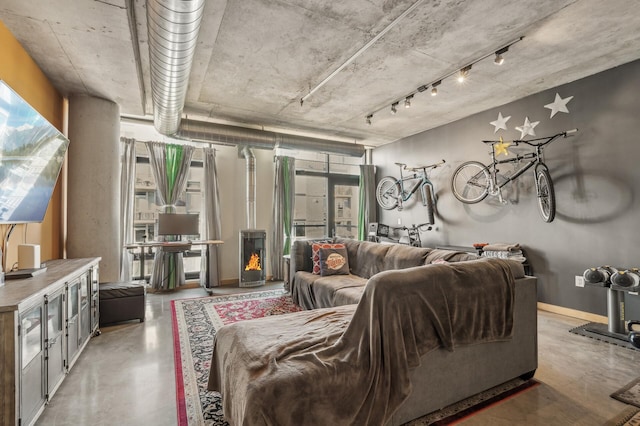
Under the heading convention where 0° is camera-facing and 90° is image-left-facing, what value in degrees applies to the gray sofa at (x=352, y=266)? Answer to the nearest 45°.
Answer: approximately 45°

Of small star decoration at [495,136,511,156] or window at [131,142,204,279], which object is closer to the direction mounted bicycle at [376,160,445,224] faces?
the small star decoration

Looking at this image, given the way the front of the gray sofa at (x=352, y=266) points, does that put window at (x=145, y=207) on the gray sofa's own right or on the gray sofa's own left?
on the gray sofa's own right

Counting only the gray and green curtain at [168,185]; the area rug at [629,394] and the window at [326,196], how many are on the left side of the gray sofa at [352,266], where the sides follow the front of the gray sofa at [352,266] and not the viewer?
1

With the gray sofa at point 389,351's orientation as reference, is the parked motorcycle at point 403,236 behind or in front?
behind

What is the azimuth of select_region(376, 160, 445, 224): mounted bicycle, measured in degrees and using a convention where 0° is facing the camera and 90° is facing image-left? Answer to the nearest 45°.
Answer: approximately 315°

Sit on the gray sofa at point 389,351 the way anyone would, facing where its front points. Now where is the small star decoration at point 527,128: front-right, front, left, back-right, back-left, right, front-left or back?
back

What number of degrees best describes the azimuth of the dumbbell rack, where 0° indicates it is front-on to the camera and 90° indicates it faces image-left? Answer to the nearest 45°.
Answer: approximately 45°

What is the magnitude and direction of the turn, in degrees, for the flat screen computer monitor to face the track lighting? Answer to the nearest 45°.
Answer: approximately 45° to its left

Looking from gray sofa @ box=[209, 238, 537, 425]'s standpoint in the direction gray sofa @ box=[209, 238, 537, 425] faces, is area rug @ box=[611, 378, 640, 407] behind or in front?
behind

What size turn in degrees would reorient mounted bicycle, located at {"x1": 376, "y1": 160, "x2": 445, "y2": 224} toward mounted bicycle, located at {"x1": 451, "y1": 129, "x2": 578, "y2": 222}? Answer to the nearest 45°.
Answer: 0° — it already faces it

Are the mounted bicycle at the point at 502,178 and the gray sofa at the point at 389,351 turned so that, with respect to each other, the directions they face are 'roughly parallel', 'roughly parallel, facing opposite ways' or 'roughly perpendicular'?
roughly perpendicular
